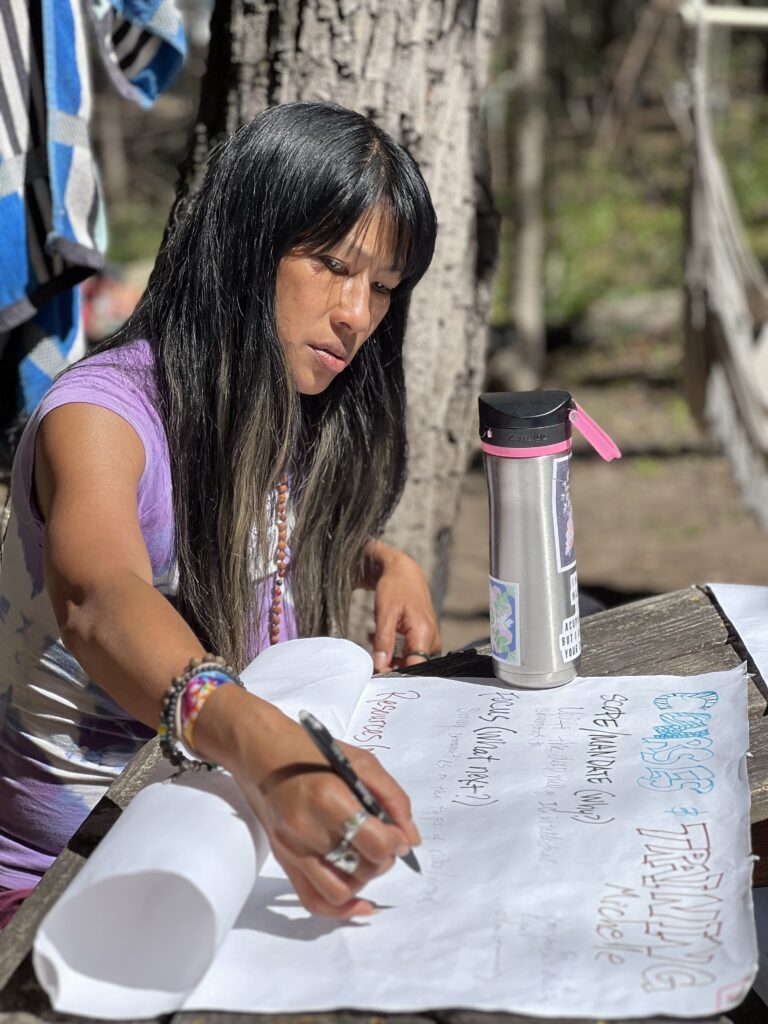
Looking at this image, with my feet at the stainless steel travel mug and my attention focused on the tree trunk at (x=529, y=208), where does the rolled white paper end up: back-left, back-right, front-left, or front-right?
back-left

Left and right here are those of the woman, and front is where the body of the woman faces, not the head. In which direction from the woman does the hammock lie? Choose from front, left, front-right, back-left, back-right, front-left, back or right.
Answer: left

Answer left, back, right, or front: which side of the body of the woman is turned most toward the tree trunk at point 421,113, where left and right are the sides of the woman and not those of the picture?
left

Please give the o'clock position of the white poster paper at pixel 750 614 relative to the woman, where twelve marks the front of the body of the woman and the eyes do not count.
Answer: The white poster paper is roughly at 11 o'clock from the woman.

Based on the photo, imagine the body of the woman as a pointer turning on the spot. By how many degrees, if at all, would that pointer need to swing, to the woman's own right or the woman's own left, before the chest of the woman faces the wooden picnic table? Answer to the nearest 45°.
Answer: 0° — they already face it

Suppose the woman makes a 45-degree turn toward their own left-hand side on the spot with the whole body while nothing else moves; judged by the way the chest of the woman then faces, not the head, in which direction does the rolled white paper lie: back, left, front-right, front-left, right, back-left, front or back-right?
right

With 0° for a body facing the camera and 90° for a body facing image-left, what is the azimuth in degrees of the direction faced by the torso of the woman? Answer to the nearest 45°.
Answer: approximately 315°
